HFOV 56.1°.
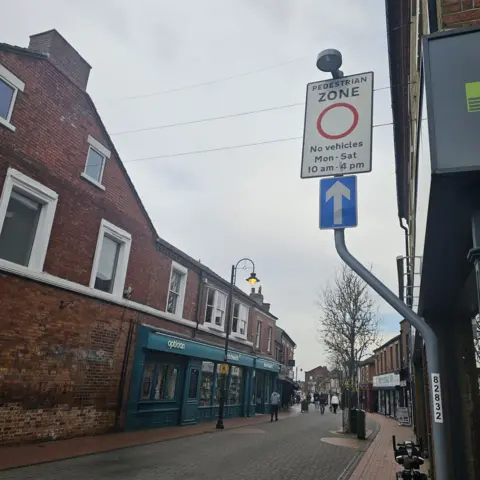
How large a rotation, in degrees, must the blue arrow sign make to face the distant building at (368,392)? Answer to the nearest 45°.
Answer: approximately 180°

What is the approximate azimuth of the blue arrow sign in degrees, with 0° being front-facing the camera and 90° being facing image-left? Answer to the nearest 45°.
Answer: approximately 0°

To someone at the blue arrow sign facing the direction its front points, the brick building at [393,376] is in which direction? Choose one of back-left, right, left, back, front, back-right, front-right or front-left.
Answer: back

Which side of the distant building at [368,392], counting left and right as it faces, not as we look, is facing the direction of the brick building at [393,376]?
left

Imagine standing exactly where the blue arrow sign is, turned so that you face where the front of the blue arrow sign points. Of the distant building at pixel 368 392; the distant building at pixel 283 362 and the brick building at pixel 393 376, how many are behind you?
3

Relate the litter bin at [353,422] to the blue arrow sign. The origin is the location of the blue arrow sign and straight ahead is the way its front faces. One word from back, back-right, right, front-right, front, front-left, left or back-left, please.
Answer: back
